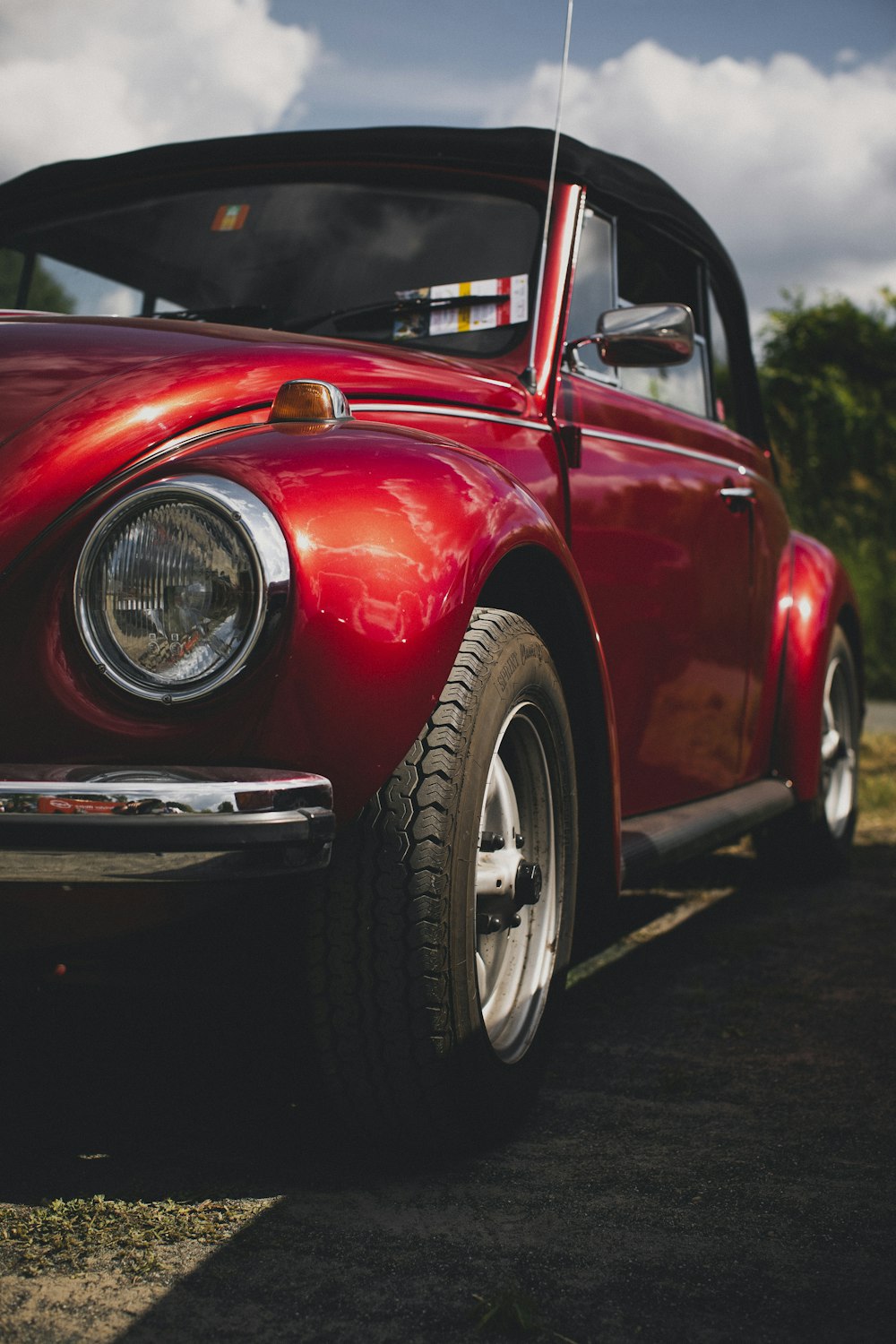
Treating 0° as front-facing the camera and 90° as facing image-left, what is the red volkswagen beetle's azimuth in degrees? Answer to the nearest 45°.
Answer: approximately 45°
